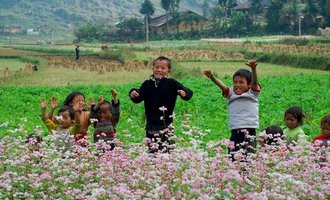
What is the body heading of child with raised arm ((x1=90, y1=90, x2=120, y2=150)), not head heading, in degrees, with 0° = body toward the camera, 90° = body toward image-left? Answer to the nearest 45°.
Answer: approximately 0°

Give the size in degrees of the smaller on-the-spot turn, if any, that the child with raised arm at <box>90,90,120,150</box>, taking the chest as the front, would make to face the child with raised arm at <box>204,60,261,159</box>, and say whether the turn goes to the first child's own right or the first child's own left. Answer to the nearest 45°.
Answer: approximately 45° to the first child's own left

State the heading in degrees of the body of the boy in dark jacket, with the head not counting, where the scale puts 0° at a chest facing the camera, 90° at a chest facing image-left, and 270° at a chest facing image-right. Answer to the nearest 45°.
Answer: approximately 0°

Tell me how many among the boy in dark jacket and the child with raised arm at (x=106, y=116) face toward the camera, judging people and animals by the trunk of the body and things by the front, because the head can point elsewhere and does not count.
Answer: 2

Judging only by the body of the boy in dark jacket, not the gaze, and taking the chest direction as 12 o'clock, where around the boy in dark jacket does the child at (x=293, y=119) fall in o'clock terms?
The child is roughly at 9 o'clock from the boy in dark jacket.

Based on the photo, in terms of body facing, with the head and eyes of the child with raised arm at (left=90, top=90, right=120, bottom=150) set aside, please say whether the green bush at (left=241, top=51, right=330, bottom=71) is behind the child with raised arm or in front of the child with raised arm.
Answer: behind

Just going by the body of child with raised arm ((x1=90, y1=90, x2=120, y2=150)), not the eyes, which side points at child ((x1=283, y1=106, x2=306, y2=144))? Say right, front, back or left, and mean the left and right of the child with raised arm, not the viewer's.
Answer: left

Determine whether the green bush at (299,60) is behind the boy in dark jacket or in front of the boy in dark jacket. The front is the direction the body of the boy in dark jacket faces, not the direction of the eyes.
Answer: behind

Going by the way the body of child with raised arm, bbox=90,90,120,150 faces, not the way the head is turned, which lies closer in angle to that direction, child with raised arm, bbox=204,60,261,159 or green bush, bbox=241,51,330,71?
the child with raised arm

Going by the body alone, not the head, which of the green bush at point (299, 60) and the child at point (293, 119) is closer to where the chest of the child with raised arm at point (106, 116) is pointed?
the child
